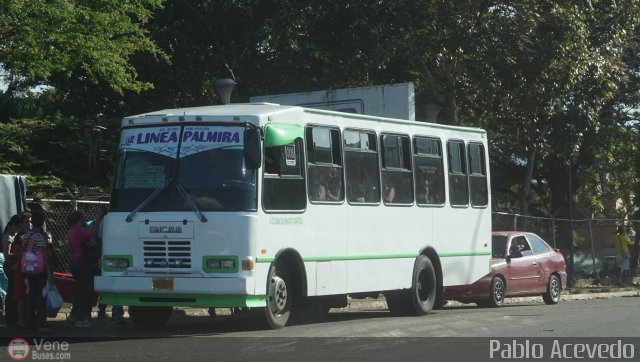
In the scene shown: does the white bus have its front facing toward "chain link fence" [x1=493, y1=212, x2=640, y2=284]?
no

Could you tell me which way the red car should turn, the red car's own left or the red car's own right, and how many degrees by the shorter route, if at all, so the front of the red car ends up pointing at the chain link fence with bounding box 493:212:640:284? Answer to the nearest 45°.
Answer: approximately 135° to the red car's own right

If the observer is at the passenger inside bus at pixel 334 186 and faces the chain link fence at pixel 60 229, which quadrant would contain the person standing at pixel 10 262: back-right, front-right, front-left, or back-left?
front-left

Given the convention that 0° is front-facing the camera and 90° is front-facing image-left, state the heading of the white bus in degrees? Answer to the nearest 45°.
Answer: approximately 45°

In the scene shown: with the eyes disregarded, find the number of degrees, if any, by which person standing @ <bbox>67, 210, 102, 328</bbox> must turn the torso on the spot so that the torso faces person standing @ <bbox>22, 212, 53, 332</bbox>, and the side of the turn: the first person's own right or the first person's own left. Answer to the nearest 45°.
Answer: approximately 135° to the first person's own right

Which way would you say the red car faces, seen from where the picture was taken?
facing the viewer and to the left of the viewer

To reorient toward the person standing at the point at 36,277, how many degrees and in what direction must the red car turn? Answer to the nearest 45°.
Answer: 0° — it already faces them

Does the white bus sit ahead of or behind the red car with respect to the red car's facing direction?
ahead

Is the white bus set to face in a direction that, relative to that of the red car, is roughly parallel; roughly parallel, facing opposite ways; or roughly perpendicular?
roughly parallel
